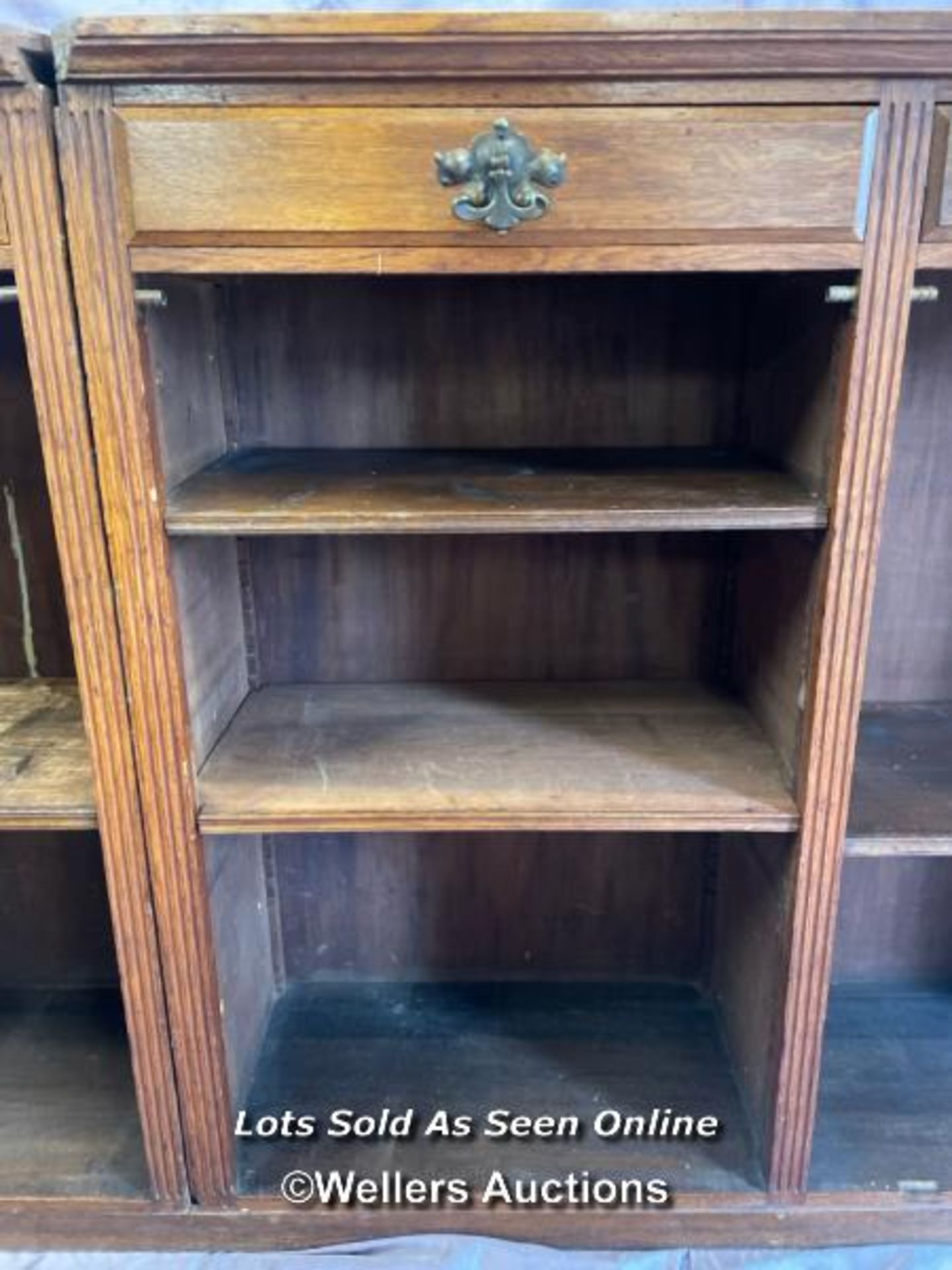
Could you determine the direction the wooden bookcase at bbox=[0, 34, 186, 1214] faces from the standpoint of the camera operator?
facing the viewer

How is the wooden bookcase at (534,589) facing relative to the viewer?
toward the camera
